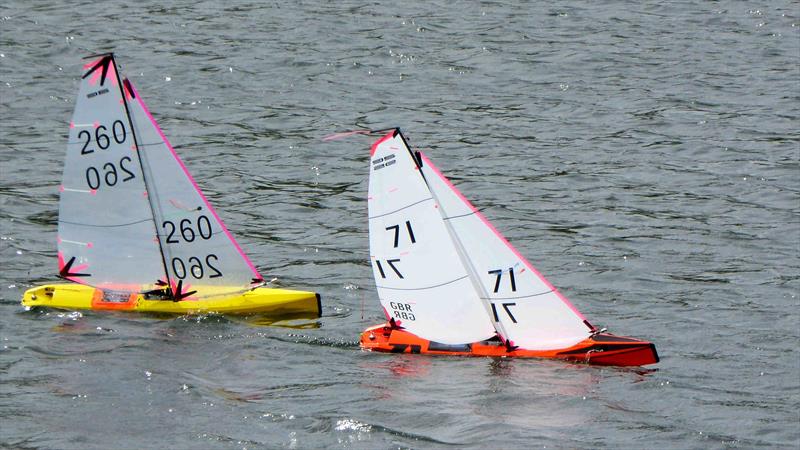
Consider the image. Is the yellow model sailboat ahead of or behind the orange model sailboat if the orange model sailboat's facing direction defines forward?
behind

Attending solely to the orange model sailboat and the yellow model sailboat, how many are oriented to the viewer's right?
2

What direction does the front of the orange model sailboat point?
to the viewer's right

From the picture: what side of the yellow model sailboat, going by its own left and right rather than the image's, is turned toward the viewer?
right

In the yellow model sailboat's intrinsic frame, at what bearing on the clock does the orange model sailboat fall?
The orange model sailboat is roughly at 1 o'clock from the yellow model sailboat.
